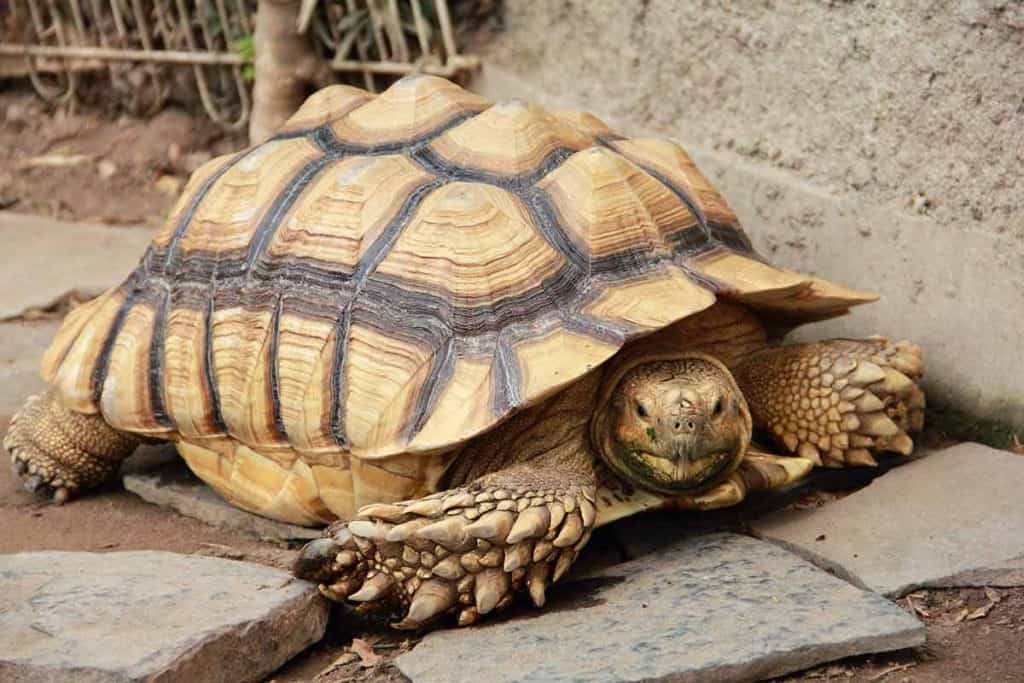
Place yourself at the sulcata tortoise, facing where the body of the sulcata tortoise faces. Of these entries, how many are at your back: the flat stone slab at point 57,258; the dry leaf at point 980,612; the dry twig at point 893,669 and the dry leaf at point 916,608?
1

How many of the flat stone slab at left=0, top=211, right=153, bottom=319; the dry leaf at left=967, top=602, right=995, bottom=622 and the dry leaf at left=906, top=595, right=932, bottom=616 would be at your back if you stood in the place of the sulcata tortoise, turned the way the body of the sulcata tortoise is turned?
1

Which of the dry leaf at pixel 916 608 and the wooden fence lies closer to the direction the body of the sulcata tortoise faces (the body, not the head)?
the dry leaf

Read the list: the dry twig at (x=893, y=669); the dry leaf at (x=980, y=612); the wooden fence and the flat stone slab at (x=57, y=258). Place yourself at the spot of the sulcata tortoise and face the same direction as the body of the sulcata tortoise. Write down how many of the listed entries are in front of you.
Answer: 2

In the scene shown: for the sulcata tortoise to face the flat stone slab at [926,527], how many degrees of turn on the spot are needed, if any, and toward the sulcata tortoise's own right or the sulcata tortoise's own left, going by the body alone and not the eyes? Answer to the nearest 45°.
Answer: approximately 45° to the sulcata tortoise's own left

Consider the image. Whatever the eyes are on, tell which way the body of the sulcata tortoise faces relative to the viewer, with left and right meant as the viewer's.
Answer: facing the viewer and to the right of the viewer

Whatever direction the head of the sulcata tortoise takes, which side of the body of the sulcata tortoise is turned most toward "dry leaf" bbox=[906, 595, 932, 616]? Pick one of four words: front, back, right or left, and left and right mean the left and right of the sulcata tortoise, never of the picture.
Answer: front

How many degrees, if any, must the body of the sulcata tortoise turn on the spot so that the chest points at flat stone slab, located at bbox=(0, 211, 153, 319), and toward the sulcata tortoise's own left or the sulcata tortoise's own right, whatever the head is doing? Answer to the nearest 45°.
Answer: approximately 180°

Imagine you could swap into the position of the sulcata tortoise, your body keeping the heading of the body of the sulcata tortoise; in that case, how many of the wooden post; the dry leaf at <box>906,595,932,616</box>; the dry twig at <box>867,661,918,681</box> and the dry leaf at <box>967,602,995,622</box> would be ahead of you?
3

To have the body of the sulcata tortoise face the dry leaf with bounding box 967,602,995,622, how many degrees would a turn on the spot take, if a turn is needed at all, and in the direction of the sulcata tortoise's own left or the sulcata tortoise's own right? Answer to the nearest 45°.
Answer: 0° — it already faces it

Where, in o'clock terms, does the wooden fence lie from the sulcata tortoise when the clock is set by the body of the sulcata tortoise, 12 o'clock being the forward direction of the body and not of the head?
The wooden fence is roughly at 7 o'clock from the sulcata tortoise.
